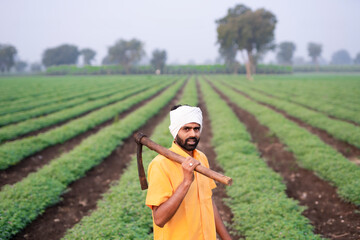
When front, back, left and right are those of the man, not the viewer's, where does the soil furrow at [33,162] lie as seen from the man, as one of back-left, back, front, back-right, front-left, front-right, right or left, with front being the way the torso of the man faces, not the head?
back

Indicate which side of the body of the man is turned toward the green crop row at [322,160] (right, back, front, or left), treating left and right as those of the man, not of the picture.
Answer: left

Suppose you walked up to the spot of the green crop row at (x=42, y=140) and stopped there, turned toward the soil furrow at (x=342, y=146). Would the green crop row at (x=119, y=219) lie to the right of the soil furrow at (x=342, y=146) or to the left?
right

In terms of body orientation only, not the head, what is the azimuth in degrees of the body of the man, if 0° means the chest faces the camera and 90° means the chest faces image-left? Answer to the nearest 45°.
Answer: approximately 315°

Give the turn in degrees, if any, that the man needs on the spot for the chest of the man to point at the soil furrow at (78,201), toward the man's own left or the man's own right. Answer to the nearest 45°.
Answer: approximately 180°

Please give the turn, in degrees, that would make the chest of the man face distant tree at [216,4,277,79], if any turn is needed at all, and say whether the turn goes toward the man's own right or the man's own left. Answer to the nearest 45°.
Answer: approximately 135° to the man's own left

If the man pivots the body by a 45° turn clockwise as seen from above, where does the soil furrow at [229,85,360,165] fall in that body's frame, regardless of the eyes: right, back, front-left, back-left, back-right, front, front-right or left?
back-left

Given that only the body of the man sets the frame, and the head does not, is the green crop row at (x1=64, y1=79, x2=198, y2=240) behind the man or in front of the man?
behind

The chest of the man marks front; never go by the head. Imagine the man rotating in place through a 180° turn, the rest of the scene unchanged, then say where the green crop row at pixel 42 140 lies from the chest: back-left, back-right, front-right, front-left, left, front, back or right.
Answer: front

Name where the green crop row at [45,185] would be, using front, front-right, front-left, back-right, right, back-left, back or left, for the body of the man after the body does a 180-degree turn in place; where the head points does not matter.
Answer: front
